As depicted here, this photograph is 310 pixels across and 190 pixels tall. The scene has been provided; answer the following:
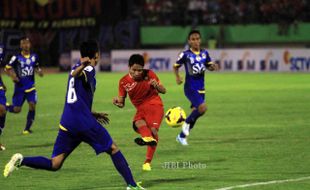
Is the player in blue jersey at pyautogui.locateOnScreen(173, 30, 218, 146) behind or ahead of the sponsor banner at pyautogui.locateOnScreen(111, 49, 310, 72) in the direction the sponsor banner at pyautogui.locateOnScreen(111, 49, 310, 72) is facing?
ahead

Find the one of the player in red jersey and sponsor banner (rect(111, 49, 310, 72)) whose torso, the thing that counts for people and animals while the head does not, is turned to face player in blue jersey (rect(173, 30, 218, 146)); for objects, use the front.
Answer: the sponsor banner

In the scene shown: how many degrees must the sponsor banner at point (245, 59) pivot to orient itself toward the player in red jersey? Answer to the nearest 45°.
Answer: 0° — it already faces them

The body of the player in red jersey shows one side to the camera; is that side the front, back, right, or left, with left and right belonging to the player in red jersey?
front

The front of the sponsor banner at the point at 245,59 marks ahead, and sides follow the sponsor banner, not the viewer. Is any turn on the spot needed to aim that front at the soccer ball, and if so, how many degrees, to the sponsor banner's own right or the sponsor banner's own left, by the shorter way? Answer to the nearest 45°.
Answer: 0° — it already faces it

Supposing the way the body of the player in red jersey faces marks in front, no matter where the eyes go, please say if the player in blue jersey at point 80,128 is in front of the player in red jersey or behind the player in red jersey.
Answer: in front

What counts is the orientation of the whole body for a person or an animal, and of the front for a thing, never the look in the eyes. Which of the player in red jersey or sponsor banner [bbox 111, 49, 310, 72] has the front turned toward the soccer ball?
the sponsor banner

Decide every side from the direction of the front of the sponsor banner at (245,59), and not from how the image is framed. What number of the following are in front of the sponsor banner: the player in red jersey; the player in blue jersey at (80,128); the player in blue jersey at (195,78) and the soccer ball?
4

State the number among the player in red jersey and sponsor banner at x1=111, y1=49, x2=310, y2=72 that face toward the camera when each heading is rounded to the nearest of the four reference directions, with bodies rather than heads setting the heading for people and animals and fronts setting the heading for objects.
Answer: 2

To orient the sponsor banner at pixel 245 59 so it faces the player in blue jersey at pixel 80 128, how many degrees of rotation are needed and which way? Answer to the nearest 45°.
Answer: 0° — it already faces them
